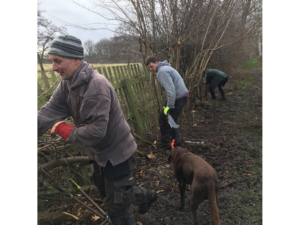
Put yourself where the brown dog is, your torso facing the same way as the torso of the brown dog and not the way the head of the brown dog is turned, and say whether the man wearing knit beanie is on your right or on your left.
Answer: on your left

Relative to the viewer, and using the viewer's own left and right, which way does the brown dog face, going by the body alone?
facing away from the viewer and to the left of the viewer

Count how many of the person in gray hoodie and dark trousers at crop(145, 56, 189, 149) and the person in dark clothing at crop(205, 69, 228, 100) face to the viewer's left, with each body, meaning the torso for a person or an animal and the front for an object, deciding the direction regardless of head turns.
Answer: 2

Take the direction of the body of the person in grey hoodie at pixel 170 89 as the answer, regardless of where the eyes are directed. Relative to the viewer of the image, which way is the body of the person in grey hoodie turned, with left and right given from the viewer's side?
facing to the left of the viewer

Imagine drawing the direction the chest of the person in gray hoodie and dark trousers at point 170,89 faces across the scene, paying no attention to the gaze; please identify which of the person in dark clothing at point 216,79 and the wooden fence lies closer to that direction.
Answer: the wooden fence

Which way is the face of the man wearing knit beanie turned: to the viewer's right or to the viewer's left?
to the viewer's left

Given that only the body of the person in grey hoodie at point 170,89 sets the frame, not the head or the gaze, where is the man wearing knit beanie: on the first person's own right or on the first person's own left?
on the first person's own left

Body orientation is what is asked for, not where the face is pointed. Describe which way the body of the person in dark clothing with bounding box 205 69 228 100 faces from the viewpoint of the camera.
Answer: to the viewer's left

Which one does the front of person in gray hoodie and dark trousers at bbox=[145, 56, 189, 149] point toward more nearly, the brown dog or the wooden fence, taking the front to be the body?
the wooden fence

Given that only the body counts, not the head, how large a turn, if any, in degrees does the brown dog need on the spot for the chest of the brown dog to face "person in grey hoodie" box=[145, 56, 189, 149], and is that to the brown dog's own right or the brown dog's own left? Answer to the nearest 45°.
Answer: approximately 45° to the brown dog's own right
